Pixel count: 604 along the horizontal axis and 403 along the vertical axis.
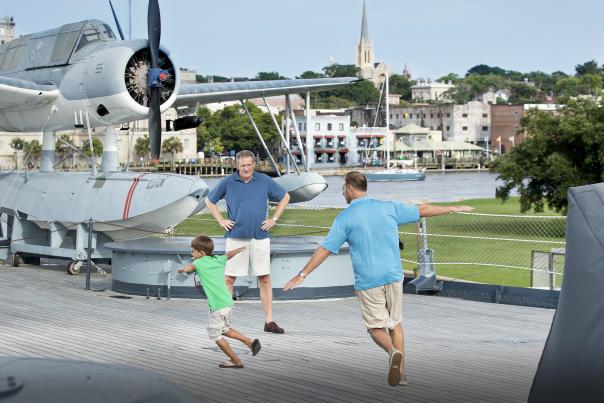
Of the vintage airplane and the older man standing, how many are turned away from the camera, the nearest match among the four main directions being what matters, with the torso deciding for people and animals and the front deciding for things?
0

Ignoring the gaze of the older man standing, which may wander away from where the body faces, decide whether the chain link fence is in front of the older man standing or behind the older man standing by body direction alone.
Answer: behind

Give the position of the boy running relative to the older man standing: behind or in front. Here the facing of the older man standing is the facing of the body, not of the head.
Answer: in front

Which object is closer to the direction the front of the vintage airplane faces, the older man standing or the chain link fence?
the older man standing

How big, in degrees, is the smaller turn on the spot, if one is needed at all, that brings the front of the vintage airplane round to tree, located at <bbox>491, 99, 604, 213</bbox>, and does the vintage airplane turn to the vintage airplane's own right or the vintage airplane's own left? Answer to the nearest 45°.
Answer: approximately 90° to the vintage airplane's own left

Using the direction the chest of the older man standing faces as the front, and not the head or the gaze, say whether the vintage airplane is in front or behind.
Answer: behind

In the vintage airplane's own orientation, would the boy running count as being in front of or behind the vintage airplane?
in front

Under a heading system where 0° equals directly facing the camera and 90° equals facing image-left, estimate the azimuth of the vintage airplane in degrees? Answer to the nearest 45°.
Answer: approximately 315°

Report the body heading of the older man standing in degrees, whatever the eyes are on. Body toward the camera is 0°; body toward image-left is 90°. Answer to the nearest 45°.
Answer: approximately 0°

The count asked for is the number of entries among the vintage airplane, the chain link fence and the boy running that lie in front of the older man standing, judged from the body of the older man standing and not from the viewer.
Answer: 1
